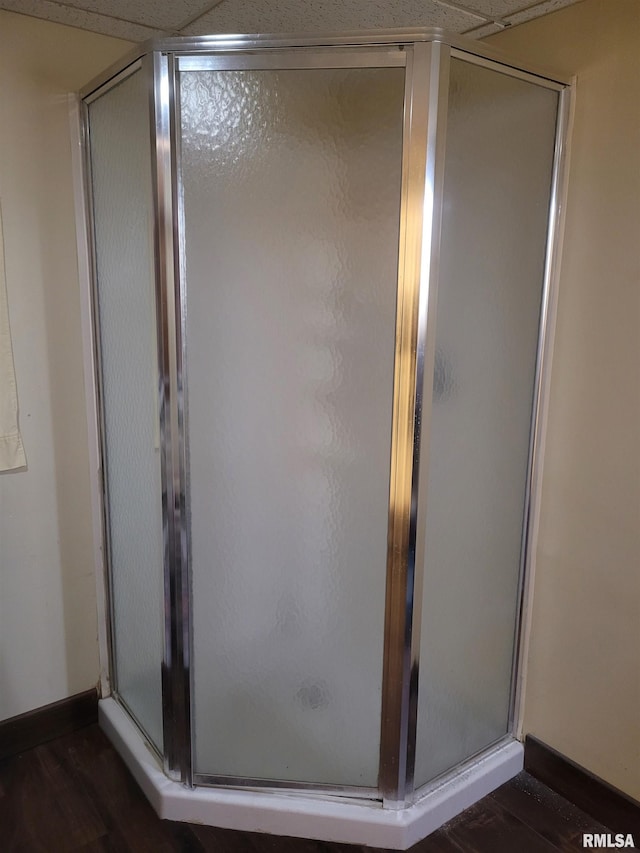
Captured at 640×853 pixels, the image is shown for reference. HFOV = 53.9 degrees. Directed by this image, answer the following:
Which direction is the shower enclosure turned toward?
toward the camera
